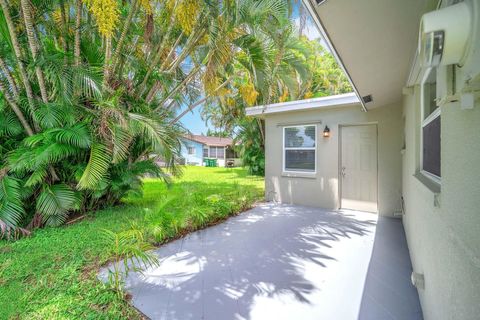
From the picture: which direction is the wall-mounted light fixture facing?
toward the camera

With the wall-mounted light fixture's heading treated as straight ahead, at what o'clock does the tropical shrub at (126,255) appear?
The tropical shrub is roughly at 1 o'clock from the wall-mounted light fixture.
